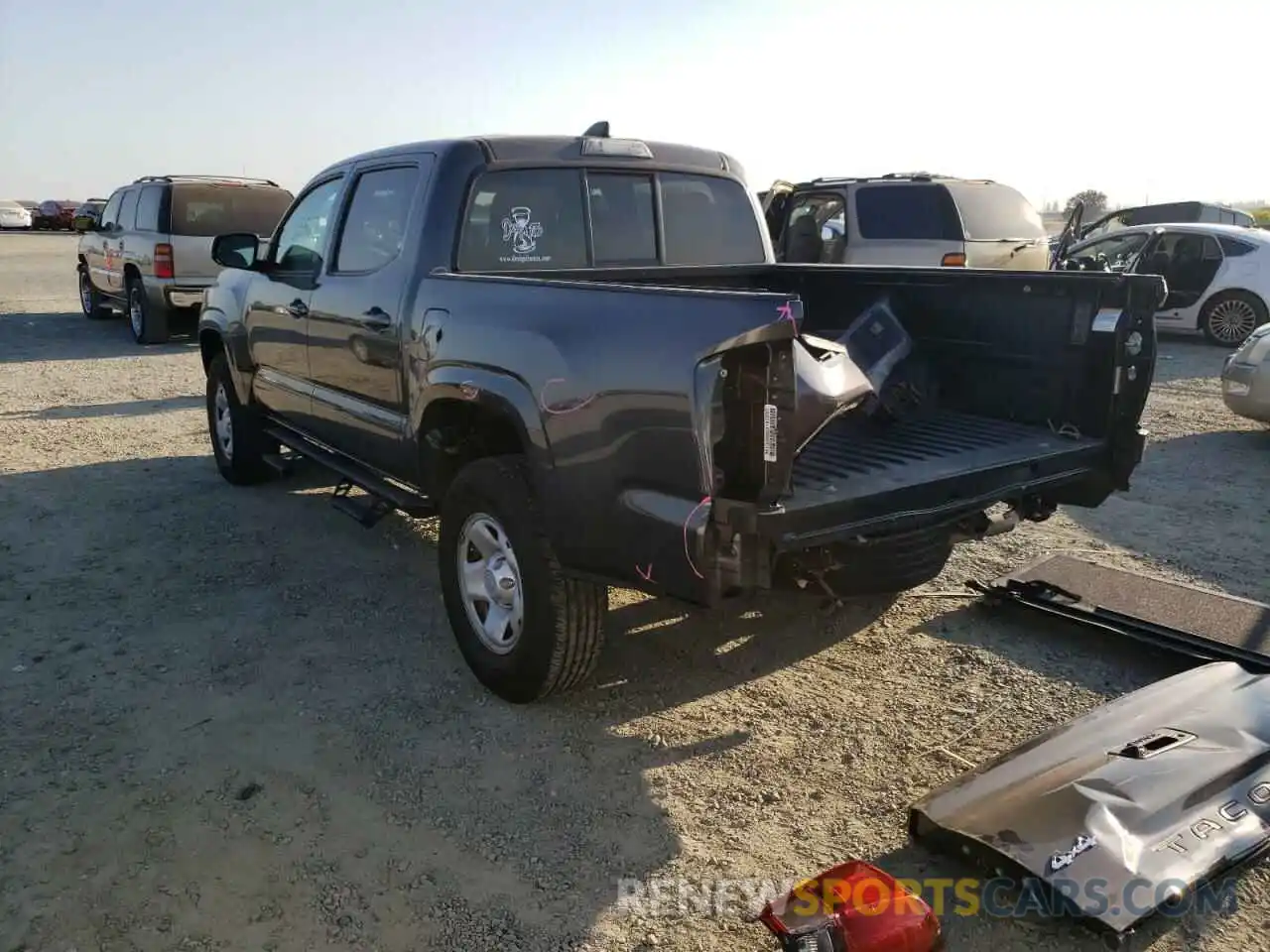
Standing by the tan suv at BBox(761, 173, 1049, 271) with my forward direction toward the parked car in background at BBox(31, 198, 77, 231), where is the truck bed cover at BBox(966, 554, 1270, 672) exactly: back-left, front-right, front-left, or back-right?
back-left

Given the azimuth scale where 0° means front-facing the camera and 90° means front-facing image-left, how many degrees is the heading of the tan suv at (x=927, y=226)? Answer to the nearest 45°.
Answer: approximately 135°

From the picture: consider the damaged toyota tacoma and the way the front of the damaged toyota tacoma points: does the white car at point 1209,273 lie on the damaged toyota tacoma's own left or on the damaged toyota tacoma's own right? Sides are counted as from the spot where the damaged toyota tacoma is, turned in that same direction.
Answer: on the damaged toyota tacoma's own right

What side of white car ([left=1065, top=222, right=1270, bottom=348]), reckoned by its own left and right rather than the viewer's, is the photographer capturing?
left

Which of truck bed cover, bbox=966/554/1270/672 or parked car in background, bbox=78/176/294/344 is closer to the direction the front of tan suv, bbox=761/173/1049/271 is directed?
the parked car in background

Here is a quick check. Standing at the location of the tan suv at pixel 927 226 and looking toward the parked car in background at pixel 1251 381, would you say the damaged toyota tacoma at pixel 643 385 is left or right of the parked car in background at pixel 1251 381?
right

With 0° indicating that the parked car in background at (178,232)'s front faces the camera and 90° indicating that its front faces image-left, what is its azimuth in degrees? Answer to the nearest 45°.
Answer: approximately 135°
